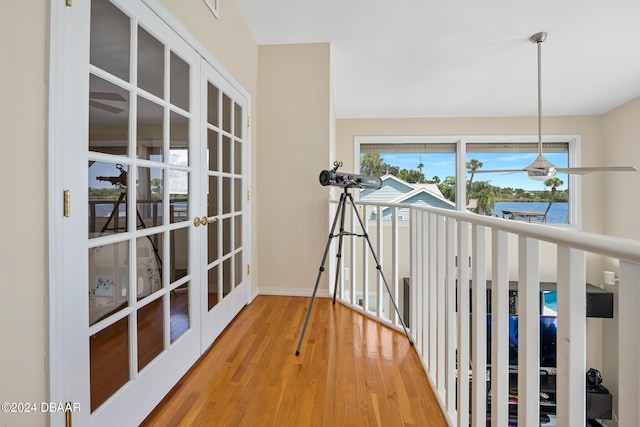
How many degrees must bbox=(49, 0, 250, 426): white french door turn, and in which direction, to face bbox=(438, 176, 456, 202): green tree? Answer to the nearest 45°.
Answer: approximately 90° to its left

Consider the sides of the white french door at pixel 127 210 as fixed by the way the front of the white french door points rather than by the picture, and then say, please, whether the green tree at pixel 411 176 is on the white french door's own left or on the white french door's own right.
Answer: on the white french door's own left

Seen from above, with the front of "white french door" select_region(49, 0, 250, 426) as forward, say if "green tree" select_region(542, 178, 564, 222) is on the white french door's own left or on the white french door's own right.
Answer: on the white french door's own left

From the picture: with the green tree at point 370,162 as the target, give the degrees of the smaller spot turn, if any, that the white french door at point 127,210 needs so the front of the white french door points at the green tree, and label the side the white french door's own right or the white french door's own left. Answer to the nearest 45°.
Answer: approximately 90° to the white french door's own left

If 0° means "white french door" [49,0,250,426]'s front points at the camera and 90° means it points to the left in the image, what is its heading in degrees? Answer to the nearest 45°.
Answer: approximately 315°

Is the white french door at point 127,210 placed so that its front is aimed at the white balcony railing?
yes
